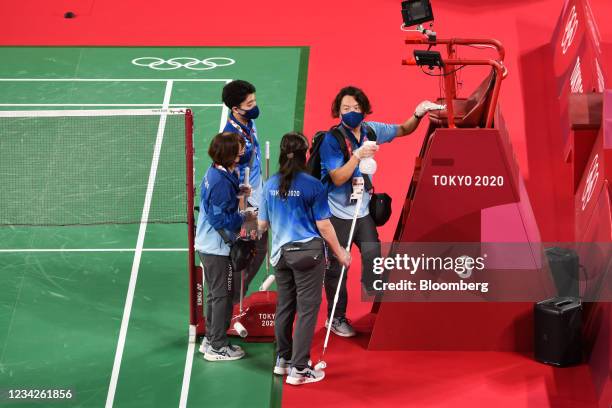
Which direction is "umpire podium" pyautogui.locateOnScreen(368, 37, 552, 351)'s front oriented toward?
to the viewer's left

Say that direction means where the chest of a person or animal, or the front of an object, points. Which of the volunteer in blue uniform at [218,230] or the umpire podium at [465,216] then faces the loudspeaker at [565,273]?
the volunteer in blue uniform

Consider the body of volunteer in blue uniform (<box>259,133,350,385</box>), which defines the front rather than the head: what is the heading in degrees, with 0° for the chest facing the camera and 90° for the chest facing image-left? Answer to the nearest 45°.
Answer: approximately 225°

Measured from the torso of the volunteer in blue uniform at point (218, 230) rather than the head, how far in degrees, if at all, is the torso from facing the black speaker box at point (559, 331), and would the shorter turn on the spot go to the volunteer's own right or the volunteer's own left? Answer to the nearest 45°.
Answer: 0° — they already face it

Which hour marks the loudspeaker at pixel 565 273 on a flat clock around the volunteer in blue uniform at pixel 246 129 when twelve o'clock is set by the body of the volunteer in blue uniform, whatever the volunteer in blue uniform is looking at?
The loudspeaker is roughly at 11 o'clock from the volunteer in blue uniform.

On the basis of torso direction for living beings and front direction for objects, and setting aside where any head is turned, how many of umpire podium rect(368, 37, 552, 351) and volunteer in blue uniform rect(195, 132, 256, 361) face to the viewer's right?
1

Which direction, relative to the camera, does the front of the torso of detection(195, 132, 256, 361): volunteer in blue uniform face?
to the viewer's right
